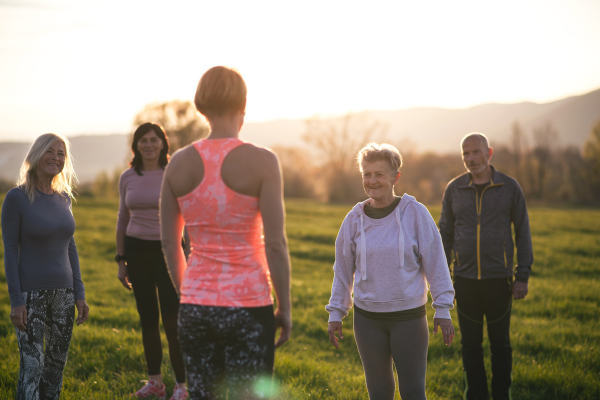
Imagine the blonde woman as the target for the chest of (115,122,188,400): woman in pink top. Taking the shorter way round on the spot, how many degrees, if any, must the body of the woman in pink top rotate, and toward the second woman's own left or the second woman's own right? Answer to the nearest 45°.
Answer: approximately 45° to the second woman's own right

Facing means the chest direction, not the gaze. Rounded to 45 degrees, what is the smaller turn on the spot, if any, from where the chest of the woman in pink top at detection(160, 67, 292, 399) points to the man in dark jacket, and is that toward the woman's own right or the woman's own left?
approximately 45° to the woman's own right

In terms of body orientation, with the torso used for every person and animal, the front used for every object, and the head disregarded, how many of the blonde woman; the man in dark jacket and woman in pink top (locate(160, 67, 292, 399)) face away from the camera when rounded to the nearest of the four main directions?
1

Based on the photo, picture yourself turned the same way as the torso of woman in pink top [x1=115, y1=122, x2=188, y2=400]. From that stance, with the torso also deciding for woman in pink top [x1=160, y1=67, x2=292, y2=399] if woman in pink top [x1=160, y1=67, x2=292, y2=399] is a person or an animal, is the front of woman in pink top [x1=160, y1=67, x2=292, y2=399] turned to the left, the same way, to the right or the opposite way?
the opposite way

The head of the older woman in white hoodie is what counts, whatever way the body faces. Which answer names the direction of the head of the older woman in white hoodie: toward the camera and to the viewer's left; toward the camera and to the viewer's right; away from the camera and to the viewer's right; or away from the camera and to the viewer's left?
toward the camera and to the viewer's left

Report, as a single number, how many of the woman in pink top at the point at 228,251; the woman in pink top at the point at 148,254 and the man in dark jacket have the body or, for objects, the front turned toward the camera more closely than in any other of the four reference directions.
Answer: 2

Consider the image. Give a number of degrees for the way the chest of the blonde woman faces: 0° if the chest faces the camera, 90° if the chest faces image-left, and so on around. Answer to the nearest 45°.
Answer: approximately 315°

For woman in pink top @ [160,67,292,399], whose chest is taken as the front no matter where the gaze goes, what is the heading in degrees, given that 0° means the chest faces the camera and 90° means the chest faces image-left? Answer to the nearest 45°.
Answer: approximately 180°

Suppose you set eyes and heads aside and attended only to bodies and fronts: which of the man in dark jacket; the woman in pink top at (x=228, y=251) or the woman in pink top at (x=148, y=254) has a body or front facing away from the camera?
the woman in pink top at (x=228, y=251)

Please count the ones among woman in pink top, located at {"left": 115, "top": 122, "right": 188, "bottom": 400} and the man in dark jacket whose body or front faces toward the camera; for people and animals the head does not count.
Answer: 2

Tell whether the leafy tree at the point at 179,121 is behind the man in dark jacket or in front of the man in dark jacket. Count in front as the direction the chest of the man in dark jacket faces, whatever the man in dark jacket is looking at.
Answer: behind

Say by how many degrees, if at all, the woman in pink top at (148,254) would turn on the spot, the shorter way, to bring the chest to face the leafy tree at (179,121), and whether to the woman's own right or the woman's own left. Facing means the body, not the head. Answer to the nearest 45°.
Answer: approximately 180°

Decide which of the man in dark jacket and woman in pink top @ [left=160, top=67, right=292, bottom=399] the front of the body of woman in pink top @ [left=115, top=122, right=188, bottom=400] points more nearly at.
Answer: the woman in pink top
